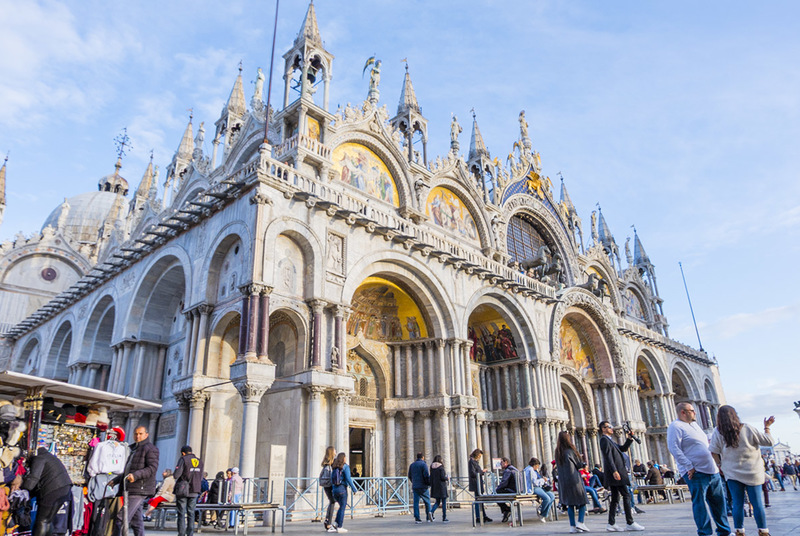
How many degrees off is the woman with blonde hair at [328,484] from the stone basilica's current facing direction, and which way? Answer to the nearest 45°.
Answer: approximately 45° to its right

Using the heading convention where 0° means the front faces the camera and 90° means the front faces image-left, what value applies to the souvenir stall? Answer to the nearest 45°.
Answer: approximately 315°

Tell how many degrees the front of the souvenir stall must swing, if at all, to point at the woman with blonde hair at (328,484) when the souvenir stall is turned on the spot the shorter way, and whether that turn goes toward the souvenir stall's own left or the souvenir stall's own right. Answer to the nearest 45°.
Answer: approximately 45° to the souvenir stall's own left

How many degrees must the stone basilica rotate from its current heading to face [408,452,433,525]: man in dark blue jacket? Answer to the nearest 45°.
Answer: approximately 45° to its right

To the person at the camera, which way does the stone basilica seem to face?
facing the viewer and to the right of the viewer

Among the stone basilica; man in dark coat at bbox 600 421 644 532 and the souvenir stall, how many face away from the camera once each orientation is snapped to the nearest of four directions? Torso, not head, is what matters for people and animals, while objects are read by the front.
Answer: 0

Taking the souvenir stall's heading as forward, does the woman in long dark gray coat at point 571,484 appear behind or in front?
in front

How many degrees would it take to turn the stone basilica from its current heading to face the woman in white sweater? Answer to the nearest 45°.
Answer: approximately 45° to its right

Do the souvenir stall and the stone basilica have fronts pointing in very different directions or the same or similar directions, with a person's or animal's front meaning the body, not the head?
same or similar directions

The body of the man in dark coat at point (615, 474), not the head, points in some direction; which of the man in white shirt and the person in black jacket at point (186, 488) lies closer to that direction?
the man in white shirt

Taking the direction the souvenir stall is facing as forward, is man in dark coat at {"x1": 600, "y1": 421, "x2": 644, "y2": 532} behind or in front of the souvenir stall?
in front
